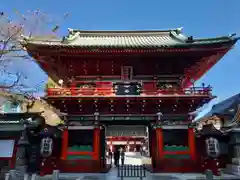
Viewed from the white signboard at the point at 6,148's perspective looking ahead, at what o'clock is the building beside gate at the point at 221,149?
The building beside gate is roughly at 10 o'clock from the white signboard.

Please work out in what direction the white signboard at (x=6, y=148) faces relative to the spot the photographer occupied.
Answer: facing the viewer

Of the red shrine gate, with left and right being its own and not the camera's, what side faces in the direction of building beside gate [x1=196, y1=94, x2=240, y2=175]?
left

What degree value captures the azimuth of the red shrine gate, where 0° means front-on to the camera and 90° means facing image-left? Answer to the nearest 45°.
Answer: approximately 0°

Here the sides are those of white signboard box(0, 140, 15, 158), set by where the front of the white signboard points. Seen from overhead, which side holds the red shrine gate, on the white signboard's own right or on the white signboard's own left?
on the white signboard's own left

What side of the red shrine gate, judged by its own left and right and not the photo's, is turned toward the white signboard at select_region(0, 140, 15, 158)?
right

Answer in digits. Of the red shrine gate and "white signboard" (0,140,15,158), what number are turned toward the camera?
2
